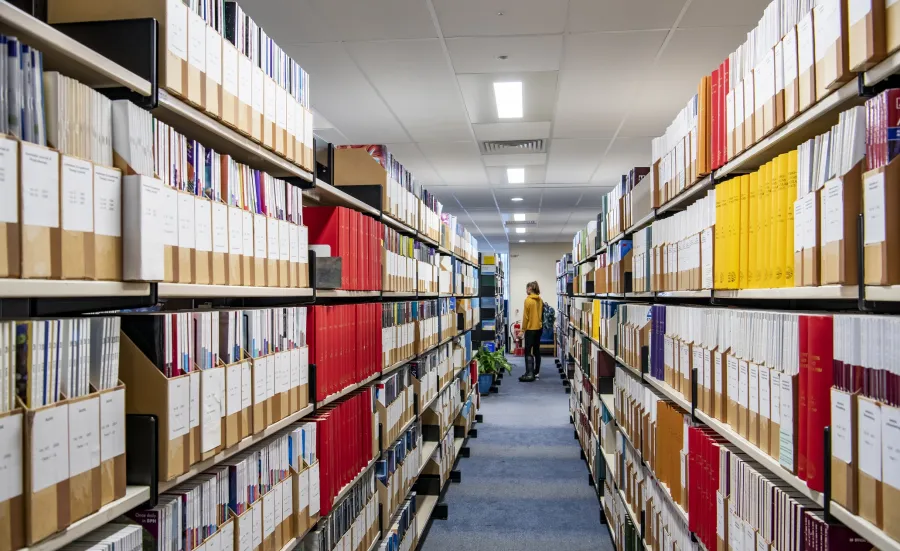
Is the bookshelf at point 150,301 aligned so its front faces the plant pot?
no

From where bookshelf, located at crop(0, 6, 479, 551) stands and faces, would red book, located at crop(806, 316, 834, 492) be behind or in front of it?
in front

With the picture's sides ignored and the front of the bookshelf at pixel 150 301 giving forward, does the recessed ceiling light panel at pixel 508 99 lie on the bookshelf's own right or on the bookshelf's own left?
on the bookshelf's own left

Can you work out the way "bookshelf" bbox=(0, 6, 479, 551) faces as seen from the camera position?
facing the viewer and to the right of the viewer

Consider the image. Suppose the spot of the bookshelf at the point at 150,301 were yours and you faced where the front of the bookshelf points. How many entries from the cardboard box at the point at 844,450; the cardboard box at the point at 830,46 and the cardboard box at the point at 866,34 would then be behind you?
0

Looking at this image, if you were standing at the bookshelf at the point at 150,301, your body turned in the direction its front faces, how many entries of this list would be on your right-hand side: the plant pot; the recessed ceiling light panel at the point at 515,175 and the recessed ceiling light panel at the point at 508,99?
0

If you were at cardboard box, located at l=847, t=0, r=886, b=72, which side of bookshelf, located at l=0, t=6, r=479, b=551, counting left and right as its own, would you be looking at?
front

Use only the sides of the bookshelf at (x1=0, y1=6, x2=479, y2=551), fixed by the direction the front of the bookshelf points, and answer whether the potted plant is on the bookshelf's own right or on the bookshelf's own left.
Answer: on the bookshelf's own left

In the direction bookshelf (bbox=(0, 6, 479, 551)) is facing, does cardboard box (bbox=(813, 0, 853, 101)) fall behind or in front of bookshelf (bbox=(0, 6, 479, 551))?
in front

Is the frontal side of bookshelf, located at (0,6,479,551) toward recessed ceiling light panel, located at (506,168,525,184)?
no

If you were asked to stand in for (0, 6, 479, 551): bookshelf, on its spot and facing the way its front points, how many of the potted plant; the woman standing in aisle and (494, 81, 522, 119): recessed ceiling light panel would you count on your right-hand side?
0

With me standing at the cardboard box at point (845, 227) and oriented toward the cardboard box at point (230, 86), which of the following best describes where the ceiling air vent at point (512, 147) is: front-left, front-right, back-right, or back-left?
front-right
